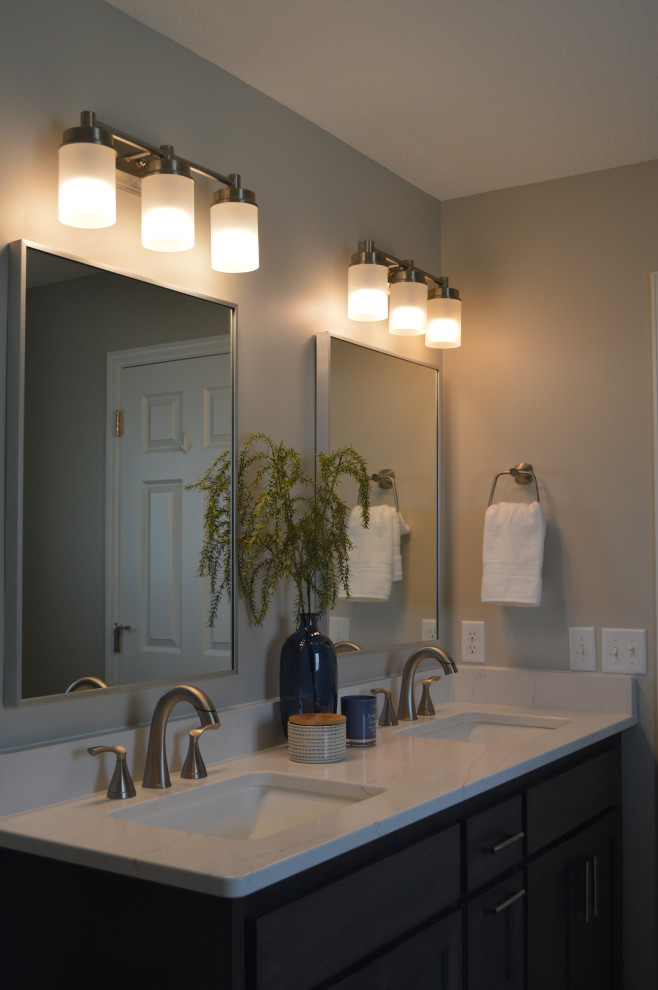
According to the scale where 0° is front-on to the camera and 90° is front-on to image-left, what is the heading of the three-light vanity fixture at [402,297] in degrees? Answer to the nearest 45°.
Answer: approximately 315°

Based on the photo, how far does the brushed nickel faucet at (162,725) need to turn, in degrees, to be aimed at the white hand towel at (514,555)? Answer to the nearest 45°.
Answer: approximately 90° to its left

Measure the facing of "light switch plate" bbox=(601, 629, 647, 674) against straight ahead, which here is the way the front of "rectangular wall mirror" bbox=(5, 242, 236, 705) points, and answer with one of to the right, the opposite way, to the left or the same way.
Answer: to the right

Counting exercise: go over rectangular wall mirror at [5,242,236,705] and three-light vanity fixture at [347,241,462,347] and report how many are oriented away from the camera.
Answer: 0

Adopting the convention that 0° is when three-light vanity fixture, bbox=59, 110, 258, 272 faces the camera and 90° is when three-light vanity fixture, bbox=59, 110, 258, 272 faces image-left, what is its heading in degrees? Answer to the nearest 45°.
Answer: approximately 315°

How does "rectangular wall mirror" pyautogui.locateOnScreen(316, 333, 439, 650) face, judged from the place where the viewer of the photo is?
facing the viewer and to the right of the viewer

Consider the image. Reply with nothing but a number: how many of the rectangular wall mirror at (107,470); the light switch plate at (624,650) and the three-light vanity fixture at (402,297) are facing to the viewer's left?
0

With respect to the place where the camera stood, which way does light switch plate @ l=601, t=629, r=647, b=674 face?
facing the viewer
